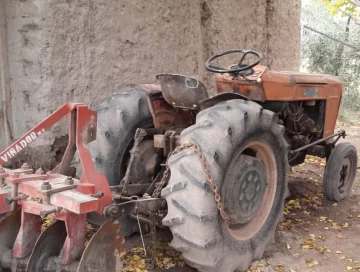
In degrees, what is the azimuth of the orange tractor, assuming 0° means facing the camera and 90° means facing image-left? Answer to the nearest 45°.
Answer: approximately 225°

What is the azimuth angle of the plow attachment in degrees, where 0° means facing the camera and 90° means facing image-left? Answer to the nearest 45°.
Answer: approximately 225°
